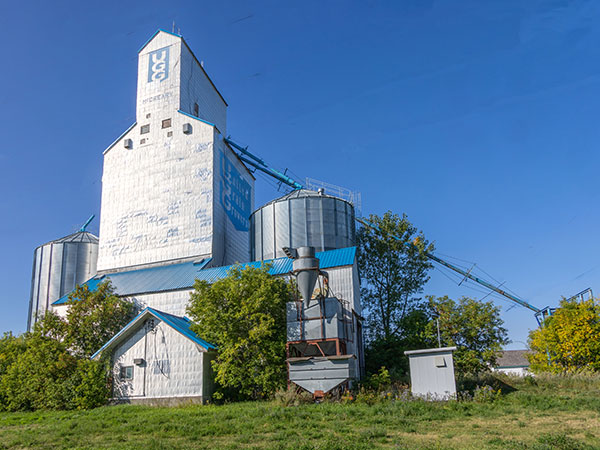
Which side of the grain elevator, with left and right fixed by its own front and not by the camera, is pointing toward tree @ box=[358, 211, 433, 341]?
left

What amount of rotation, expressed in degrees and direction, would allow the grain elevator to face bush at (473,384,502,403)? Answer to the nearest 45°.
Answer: approximately 45° to its left

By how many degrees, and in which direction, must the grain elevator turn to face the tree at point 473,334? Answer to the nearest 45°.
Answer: approximately 45° to its left

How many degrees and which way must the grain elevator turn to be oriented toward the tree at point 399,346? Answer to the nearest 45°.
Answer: approximately 90° to its left

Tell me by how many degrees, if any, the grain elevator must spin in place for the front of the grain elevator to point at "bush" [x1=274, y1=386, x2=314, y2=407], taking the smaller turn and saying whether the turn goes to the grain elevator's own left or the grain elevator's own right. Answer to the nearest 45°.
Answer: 0° — it already faces it

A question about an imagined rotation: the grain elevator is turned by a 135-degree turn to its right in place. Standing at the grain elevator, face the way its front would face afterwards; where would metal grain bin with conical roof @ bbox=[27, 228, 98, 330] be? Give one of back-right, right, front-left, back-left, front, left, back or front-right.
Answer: front

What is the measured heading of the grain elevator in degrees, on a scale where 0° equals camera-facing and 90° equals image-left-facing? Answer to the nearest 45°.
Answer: approximately 0°

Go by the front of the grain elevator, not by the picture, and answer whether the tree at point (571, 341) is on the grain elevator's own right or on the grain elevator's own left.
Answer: on the grain elevator's own left
